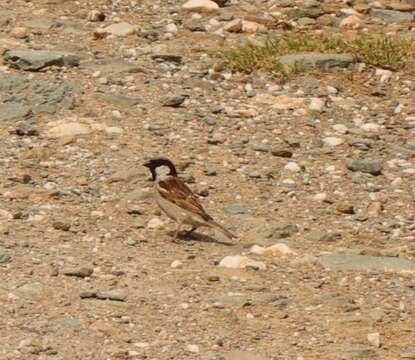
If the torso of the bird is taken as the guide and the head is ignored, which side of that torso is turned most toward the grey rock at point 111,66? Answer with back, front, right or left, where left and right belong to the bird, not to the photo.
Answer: right

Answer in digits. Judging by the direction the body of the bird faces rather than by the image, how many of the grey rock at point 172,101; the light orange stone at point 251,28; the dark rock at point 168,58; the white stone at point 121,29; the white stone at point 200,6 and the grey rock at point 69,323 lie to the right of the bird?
5

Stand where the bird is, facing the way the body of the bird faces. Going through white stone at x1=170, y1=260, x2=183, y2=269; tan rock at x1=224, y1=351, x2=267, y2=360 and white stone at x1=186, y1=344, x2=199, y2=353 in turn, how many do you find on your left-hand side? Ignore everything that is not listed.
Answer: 3

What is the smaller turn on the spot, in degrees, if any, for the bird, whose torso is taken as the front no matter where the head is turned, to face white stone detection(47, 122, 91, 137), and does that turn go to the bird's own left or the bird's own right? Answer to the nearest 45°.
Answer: approximately 45° to the bird's own right

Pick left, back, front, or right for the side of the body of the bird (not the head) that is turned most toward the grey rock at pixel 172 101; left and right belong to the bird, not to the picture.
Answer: right

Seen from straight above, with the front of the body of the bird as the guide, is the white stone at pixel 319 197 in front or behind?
behind

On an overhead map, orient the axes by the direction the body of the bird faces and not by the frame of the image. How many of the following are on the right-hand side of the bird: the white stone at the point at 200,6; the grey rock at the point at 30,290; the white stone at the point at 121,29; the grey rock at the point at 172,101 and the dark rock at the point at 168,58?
4

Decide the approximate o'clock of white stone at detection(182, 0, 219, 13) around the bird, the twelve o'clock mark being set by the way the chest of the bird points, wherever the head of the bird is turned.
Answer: The white stone is roughly at 3 o'clock from the bird.

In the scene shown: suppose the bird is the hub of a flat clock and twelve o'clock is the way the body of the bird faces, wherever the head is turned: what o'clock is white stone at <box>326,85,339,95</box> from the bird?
The white stone is roughly at 4 o'clock from the bird.

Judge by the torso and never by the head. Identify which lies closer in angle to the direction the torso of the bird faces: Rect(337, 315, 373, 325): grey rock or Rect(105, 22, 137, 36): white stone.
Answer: the white stone

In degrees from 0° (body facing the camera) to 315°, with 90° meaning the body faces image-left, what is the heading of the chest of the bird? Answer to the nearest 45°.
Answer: approximately 90°

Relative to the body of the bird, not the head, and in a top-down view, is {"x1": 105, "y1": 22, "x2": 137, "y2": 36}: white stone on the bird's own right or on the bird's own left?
on the bird's own right
